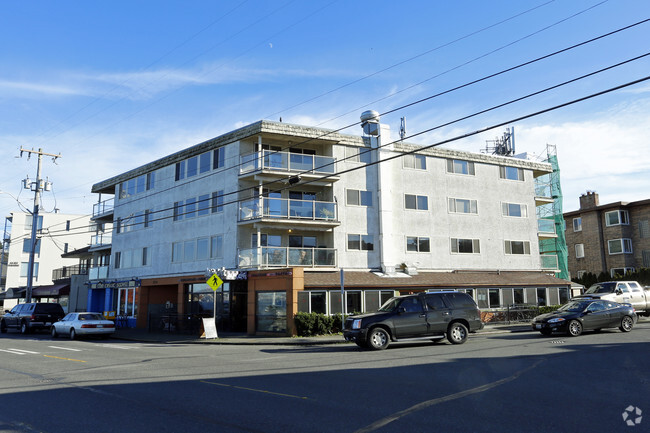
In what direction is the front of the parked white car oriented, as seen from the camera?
facing away from the viewer and to the left of the viewer

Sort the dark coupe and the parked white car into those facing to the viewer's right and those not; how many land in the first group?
0

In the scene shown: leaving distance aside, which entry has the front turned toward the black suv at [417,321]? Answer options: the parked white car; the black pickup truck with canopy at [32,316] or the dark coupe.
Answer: the dark coupe

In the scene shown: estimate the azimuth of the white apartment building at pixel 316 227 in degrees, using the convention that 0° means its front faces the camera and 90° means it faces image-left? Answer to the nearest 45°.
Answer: approximately 45°

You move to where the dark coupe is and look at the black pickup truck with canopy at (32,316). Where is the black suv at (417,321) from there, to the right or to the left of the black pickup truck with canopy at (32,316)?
left

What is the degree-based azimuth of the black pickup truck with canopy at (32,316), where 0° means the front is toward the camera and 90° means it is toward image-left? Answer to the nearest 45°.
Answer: approximately 135°

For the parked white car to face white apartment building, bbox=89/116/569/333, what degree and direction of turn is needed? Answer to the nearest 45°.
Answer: approximately 135° to its right

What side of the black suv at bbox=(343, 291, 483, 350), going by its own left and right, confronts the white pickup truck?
back

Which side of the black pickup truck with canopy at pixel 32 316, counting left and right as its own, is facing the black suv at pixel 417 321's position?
back

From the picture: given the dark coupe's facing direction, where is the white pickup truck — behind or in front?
behind

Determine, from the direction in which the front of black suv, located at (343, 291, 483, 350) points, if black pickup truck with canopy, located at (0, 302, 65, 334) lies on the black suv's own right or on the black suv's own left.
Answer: on the black suv's own right

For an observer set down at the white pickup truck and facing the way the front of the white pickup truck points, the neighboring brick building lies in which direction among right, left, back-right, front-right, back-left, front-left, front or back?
back-right
